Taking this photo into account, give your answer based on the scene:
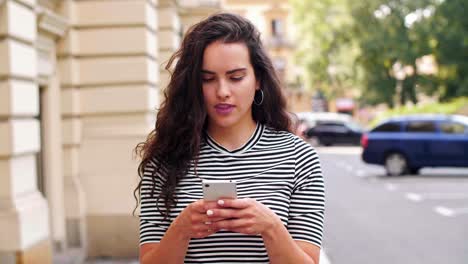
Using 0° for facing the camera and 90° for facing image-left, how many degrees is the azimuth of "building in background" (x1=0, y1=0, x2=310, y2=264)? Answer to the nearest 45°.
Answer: approximately 315°

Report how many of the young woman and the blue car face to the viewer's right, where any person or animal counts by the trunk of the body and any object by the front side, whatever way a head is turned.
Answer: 1

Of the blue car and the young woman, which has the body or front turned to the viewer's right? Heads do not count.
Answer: the blue car

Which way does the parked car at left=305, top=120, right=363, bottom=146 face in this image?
to the viewer's right

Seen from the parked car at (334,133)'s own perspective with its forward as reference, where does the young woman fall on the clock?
The young woman is roughly at 3 o'clock from the parked car.

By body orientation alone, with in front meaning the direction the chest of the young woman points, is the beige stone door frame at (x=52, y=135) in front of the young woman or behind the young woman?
behind

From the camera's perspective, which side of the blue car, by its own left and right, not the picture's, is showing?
right

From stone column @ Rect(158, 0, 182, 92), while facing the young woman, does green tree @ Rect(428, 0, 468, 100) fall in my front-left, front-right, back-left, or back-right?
back-left
